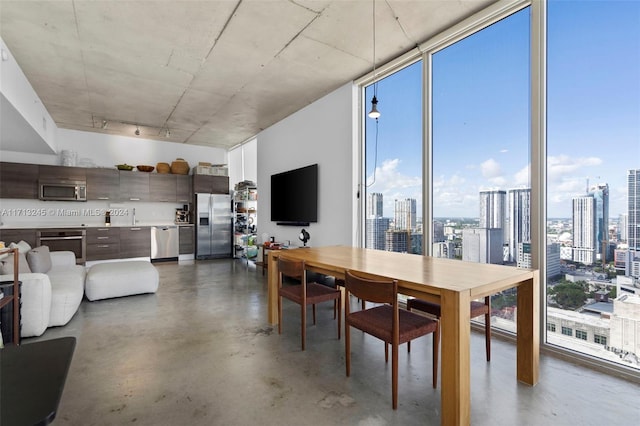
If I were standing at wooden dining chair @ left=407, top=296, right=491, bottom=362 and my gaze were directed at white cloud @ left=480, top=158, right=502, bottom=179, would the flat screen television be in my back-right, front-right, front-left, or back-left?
front-left

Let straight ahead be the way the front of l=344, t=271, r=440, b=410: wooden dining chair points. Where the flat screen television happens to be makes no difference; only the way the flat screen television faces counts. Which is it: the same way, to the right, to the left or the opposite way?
the opposite way

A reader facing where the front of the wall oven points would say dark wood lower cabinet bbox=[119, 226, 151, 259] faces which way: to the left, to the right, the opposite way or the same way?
the same way

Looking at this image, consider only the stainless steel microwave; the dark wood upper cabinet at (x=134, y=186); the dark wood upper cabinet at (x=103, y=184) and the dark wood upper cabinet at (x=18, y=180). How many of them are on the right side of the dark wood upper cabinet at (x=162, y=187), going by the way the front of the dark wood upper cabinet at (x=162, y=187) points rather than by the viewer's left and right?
4

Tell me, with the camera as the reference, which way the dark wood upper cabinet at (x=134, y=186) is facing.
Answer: facing the viewer

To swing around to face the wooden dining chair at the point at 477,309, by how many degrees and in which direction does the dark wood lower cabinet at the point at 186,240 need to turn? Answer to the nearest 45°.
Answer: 0° — it already faces it

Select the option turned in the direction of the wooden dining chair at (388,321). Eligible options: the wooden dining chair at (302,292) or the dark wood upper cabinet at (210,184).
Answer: the dark wood upper cabinet

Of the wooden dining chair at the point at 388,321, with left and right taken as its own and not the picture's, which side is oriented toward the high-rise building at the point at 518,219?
front

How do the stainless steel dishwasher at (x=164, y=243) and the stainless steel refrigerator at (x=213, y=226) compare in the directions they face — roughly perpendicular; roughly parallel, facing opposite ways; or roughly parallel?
roughly parallel

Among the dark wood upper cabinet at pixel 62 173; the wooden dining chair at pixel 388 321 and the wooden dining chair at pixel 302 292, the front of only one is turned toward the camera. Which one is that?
the dark wood upper cabinet

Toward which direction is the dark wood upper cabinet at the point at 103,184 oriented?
toward the camera

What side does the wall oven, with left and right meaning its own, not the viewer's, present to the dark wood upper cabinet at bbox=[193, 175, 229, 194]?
left

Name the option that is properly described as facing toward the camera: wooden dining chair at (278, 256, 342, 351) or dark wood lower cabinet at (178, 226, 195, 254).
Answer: the dark wood lower cabinet

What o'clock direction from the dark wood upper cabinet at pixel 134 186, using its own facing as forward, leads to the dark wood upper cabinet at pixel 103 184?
the dark wood upper cabinet at pixel 103 184 is roughly at 3 o'clock from the dark wood upper cabinet at pixel 134 186.

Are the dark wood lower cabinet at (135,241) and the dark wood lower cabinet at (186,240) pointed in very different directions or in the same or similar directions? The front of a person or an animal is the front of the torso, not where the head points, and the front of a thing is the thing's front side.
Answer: same or similar directions

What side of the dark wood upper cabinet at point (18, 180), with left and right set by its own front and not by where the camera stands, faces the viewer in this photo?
front

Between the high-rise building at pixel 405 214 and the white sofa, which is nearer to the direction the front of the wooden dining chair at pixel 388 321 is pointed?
the high-rise building
